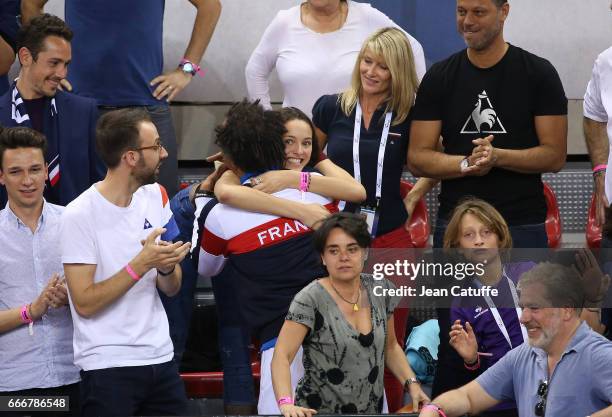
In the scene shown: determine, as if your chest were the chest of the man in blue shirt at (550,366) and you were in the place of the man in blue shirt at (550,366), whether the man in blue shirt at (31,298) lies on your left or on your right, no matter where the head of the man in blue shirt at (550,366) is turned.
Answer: on your right

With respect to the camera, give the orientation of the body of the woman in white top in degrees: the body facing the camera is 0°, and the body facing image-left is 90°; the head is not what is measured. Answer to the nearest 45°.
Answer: approximately 0°

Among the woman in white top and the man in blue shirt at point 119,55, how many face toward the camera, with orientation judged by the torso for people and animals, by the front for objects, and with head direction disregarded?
2

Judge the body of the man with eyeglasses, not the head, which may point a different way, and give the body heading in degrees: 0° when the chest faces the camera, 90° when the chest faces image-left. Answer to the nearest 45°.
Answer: approximately 315°

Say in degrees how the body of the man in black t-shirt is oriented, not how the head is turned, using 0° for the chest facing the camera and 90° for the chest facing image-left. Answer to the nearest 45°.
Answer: approximately 0°

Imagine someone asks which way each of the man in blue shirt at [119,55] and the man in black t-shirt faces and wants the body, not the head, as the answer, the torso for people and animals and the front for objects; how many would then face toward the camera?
2

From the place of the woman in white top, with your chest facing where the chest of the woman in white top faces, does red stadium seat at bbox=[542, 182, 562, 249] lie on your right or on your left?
on your left

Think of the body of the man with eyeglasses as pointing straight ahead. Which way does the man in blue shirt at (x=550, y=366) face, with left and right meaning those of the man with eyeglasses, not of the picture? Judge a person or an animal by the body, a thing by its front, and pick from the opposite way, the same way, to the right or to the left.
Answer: to the right

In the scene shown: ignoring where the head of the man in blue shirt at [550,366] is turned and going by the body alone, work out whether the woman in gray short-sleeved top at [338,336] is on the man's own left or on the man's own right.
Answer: on the man's own right

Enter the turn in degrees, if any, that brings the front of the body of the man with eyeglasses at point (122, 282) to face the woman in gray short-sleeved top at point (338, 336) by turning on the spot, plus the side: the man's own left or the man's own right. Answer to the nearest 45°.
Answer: approximately 45° to the man's own left
